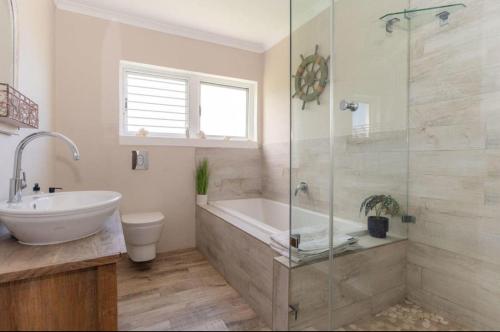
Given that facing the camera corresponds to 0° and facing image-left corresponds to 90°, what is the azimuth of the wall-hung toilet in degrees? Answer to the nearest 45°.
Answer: approximately 0°

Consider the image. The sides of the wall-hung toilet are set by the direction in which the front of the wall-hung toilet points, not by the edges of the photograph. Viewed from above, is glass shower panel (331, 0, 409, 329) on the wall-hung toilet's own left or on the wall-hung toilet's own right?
on the wall-hung toilet's own left

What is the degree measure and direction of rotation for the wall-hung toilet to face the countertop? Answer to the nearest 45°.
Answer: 0° — it already faces it

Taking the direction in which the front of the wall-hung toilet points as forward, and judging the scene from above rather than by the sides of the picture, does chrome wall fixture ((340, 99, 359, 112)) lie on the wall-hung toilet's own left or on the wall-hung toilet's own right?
on the wall-hung toilet's own left

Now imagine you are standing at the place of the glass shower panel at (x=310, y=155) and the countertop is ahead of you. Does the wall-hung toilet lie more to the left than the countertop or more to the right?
right

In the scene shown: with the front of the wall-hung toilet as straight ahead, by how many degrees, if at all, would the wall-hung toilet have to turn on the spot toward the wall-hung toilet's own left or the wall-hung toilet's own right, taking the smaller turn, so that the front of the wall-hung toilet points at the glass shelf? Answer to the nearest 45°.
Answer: approximately 45° to the wall-hung toilet's own left

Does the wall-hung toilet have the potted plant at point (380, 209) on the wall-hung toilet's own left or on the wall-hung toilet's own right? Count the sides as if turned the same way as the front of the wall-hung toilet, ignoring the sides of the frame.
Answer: on the wall-hung toilet's own left

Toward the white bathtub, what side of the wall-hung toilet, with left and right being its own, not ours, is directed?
left

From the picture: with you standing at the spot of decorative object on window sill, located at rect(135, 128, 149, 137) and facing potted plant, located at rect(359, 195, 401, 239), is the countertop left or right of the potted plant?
right
